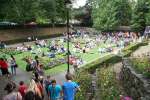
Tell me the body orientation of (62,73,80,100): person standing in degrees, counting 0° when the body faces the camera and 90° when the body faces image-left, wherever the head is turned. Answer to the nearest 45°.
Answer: approximately 180°

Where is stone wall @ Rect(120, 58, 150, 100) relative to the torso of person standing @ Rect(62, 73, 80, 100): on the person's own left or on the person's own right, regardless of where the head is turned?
on the person's own right

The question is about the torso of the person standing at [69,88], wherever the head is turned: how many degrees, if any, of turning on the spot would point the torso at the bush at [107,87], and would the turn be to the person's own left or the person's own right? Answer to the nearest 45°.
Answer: approximately 45° to the person's own right

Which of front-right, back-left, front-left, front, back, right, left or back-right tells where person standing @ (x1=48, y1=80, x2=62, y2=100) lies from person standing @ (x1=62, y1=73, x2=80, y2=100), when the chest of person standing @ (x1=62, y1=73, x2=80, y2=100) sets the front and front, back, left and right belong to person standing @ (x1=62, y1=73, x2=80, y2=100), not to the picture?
front-left

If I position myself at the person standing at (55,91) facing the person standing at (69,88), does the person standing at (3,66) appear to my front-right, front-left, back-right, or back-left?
back-left

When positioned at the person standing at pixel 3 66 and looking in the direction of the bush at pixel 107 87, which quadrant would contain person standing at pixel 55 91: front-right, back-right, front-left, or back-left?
front-right
